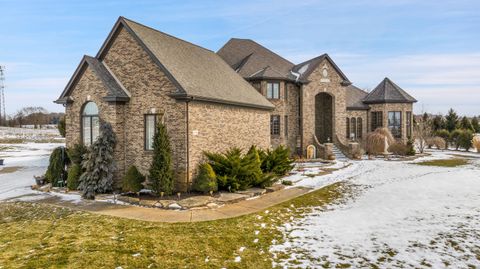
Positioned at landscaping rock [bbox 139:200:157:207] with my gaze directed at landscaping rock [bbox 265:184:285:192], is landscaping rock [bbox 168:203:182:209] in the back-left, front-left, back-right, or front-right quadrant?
front-right

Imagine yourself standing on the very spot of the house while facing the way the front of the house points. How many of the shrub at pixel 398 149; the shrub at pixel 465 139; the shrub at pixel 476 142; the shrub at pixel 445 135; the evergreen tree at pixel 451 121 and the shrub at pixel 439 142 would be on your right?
0

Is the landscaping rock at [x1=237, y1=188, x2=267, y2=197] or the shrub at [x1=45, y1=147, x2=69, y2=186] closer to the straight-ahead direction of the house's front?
the landscaping rock

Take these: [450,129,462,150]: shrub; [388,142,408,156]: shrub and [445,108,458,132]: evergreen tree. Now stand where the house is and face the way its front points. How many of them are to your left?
3

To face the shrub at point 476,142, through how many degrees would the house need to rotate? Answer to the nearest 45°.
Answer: approximately 90° to its left

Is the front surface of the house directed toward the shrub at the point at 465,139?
no

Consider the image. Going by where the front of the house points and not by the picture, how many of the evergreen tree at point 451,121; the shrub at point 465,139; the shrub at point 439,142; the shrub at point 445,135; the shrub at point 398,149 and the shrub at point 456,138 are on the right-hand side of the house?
0

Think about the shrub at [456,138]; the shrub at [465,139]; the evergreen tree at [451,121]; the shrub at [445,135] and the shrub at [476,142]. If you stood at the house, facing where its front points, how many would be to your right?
0

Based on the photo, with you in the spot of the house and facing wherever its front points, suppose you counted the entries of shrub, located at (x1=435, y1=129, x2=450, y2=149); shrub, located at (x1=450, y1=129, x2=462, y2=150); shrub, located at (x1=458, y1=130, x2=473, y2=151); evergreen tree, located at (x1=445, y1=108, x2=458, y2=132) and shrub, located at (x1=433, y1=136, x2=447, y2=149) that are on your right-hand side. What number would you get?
0

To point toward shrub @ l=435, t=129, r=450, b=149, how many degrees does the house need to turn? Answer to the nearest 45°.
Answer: approximately 90° to its left

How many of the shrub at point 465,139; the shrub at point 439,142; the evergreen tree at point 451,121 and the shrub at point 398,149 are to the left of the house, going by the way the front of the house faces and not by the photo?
4

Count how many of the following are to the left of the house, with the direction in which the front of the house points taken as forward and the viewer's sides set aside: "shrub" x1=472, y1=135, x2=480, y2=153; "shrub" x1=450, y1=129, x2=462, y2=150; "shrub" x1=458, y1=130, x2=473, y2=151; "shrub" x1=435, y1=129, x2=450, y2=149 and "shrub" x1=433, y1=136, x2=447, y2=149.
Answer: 5

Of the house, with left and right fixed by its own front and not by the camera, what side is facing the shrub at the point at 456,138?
left

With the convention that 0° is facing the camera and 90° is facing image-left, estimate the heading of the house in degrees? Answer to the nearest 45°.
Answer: approximately 315°

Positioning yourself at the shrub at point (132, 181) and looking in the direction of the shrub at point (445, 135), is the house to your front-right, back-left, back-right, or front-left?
front-left

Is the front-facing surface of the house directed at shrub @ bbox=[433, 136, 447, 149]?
no
